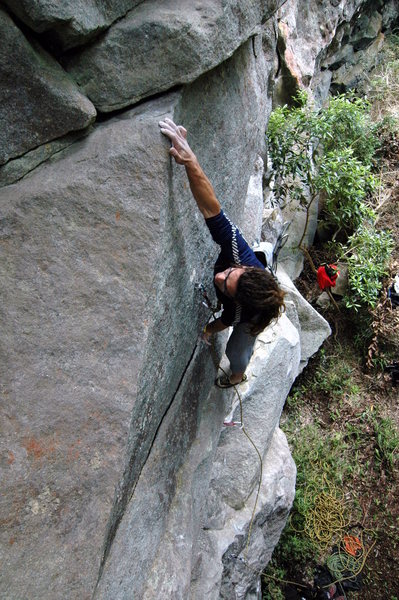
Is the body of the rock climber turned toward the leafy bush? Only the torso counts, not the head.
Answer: no

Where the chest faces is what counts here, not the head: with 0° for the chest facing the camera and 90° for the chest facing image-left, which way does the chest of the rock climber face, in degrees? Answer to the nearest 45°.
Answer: approximately 90°

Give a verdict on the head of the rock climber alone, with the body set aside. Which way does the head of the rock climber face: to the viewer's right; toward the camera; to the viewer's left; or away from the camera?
to the viewer's left

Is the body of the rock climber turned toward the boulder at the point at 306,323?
no

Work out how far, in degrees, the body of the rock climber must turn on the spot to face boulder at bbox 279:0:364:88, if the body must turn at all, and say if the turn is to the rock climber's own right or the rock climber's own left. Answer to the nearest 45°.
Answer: approximately 135° to the rock climber's own right

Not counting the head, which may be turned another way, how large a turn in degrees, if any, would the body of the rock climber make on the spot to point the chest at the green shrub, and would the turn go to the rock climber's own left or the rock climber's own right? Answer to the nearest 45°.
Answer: approximately 135° to the rock climber's own right
